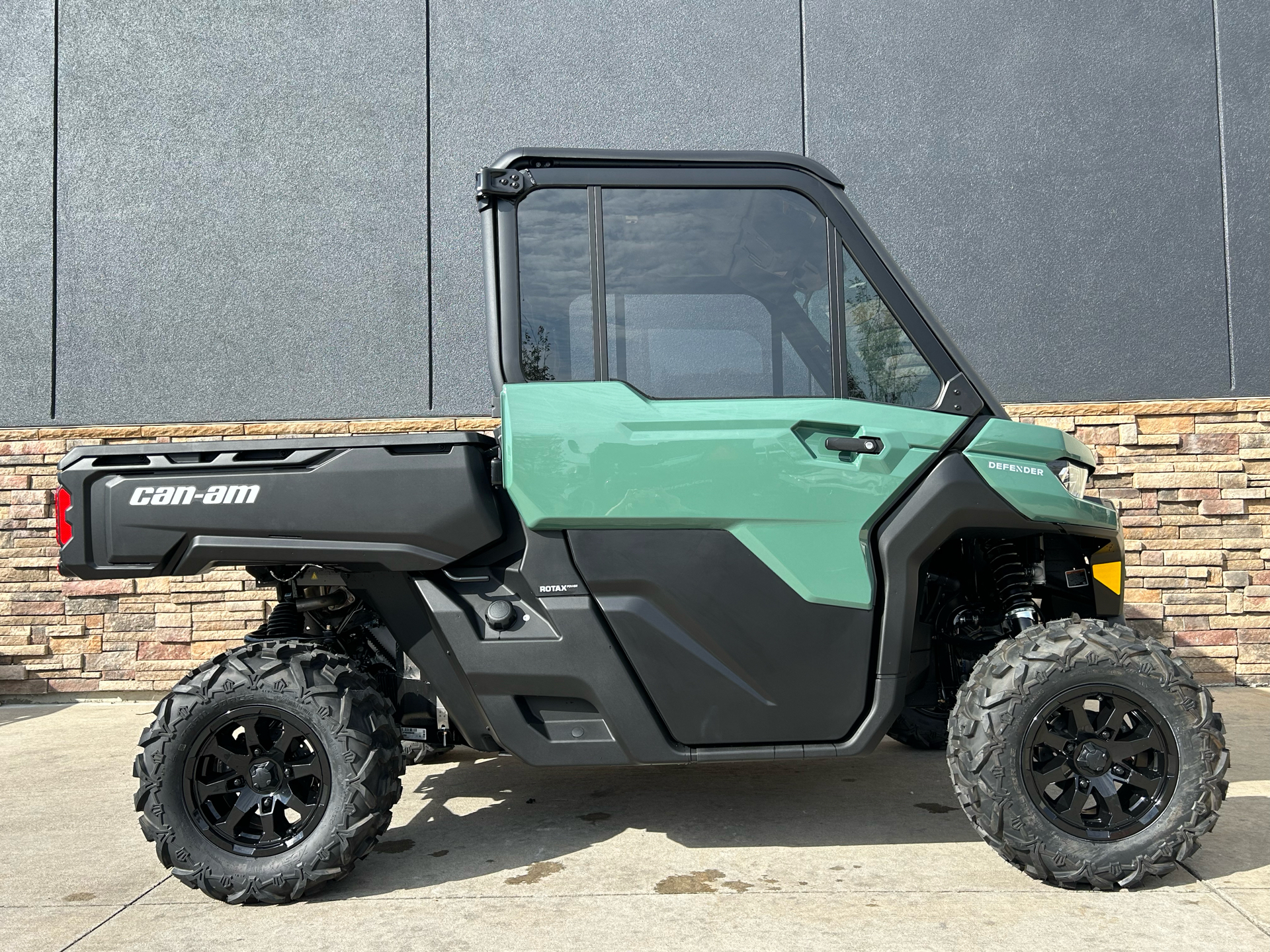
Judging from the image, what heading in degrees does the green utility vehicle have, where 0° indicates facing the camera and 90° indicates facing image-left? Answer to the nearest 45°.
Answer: approximately 270°
